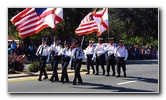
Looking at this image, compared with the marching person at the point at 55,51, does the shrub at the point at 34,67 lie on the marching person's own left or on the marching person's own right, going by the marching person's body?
on the marching person's own right

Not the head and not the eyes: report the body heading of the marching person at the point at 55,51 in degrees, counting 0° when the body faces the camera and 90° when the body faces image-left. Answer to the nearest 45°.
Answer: approximately 45°

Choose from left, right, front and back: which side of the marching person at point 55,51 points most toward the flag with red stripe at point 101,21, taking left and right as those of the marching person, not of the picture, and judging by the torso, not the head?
back

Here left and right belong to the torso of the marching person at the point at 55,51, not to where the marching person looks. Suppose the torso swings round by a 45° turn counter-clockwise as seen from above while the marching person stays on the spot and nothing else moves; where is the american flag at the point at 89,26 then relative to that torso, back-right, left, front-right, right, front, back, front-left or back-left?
back-left
